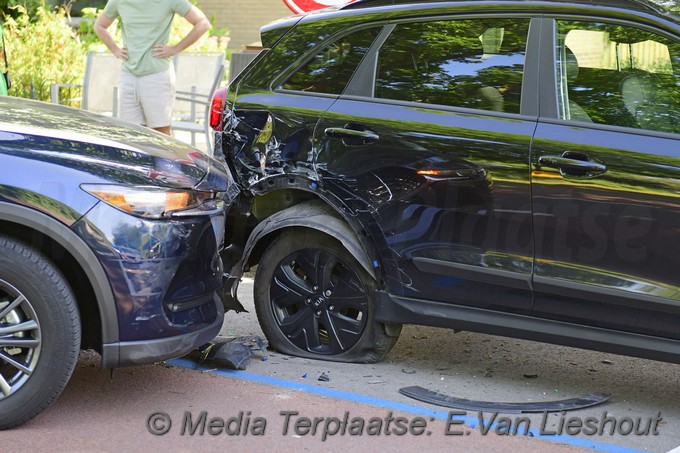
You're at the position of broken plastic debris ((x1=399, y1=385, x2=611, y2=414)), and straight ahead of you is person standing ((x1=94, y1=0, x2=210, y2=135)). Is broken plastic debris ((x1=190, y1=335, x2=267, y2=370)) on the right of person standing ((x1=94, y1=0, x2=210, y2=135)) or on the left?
left

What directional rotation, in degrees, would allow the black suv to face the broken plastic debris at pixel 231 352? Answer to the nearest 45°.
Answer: approximately 180°

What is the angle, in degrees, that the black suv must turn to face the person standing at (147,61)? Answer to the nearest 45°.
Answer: approximately 135° to its left

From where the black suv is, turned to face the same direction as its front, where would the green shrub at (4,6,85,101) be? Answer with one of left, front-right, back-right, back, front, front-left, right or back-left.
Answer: back-left

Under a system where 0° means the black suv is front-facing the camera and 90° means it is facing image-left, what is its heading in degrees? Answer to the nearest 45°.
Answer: approximately 270°

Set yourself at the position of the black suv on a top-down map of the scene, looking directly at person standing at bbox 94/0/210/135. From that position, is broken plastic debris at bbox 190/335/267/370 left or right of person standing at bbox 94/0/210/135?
left
